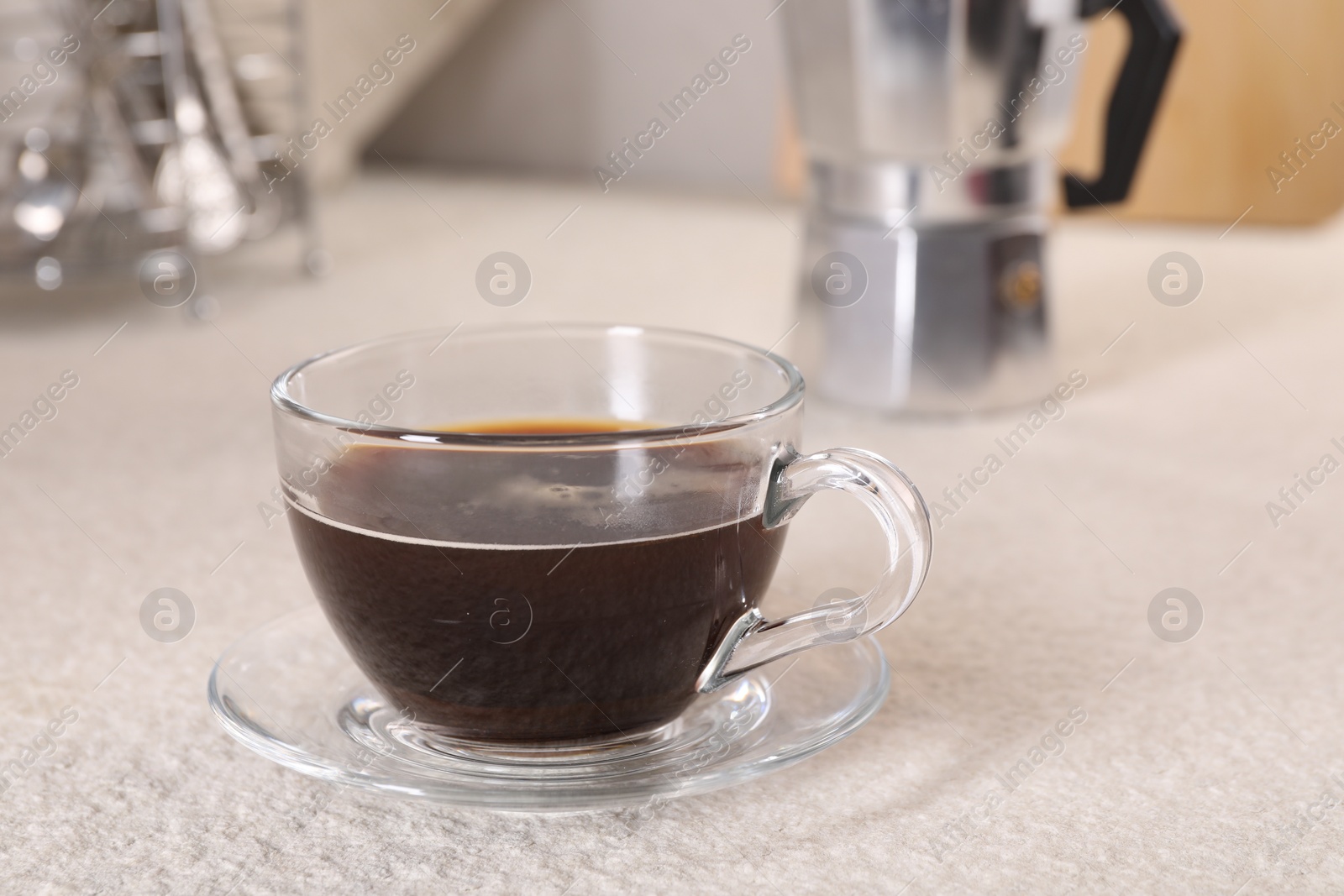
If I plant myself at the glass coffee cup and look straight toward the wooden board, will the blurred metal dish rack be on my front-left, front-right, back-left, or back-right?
front-left

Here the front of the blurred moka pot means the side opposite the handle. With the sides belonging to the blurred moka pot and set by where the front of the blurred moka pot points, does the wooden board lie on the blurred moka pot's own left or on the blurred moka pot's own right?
on the blurred moka pot's own right

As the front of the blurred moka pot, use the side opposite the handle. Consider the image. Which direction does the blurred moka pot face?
to the viewer's left

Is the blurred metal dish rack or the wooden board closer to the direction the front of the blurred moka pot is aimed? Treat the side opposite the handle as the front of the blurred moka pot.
the blurred metal dish rack
